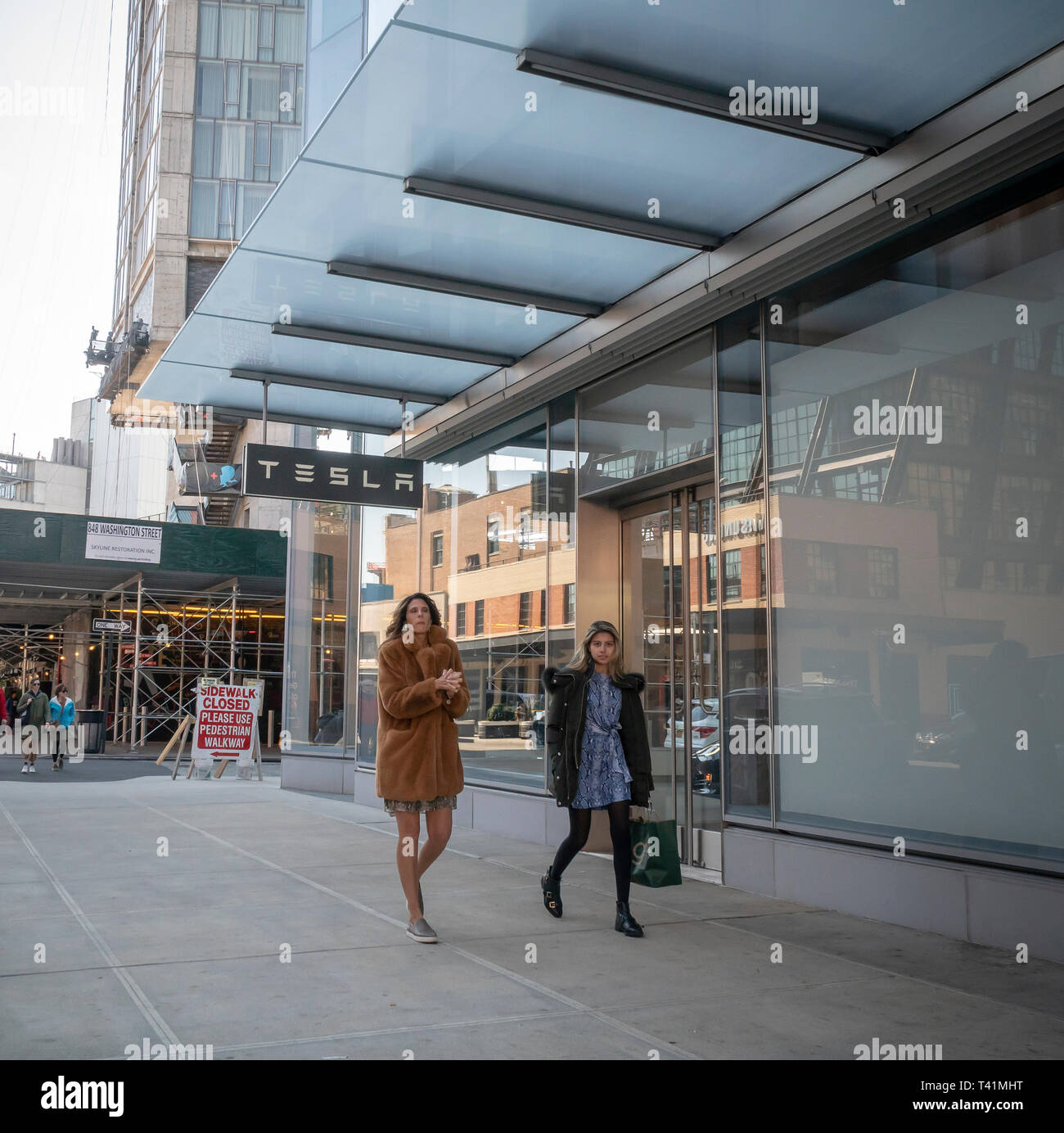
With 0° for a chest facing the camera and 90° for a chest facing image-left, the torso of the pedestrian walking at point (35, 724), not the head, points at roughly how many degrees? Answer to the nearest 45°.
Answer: approximately 0°

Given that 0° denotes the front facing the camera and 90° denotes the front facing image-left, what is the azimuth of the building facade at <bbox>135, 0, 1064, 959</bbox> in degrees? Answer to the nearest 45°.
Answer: approximately 45°

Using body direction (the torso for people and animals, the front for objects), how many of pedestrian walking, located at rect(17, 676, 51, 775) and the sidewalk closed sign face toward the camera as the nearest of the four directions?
2

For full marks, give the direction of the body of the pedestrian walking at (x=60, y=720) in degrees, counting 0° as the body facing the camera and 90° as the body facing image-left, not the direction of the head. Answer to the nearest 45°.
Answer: approximately 0°

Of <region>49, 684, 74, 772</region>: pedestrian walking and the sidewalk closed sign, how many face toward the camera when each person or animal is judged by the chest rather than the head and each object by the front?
2

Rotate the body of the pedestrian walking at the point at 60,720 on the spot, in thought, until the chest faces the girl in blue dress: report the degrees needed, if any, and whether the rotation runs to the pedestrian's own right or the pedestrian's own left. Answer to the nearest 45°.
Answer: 0° — they already face them

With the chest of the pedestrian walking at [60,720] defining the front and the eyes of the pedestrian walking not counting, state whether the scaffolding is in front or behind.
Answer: behind

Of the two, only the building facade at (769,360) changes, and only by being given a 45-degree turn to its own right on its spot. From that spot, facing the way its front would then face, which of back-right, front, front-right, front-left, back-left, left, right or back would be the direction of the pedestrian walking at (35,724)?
front-right

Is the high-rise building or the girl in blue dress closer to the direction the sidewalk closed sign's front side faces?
the girl in blue dress
